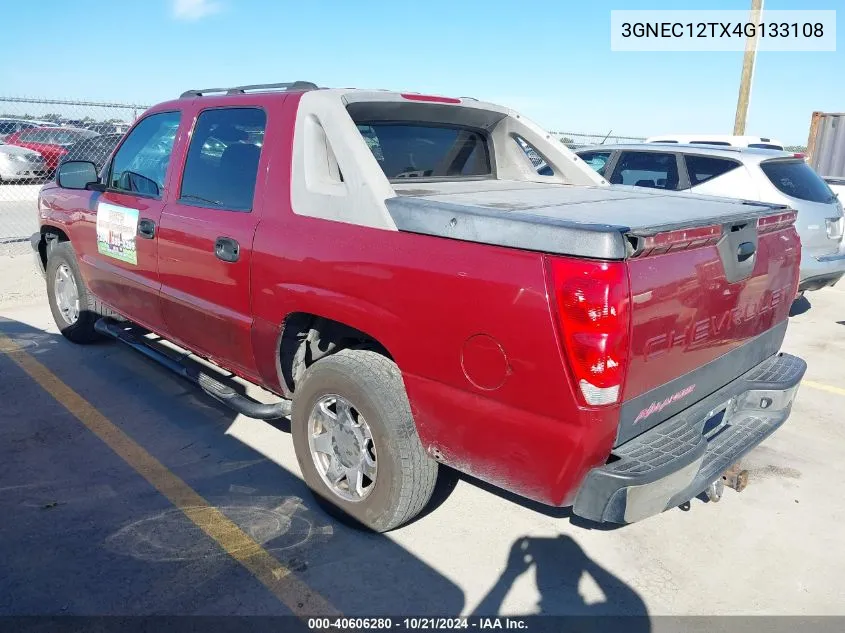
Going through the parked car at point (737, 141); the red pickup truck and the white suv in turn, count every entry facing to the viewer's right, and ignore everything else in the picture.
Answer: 0

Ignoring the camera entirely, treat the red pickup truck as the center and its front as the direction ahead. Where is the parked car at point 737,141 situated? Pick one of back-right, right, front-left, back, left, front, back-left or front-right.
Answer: right

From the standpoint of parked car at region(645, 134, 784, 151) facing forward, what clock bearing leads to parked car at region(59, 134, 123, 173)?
parked car at region(59, 134, 123, 173) is roughly at 12 o'clock from parked car at region(645, 134, 784, 151).

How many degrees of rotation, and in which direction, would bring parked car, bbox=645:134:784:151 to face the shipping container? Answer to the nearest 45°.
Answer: approximately 45° to its right

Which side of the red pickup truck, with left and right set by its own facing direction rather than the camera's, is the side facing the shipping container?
right

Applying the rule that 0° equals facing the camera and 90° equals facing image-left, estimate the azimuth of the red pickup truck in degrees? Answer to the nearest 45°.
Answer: approximately 135°

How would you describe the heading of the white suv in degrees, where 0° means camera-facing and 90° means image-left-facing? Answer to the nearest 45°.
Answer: approximately 135°

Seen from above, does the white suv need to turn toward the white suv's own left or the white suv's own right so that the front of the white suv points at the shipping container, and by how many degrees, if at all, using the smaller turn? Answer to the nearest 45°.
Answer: approximately 45° to the white suv's own right

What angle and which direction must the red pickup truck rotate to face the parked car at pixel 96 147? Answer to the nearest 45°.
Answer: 0° — it already faces it

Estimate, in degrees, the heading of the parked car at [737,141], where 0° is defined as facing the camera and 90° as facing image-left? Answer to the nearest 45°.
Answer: approximately 135°

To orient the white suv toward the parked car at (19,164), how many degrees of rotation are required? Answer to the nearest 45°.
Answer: approximately 45° to its left

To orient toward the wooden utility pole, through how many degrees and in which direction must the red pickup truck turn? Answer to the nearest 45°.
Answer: approximately 90° to its right
